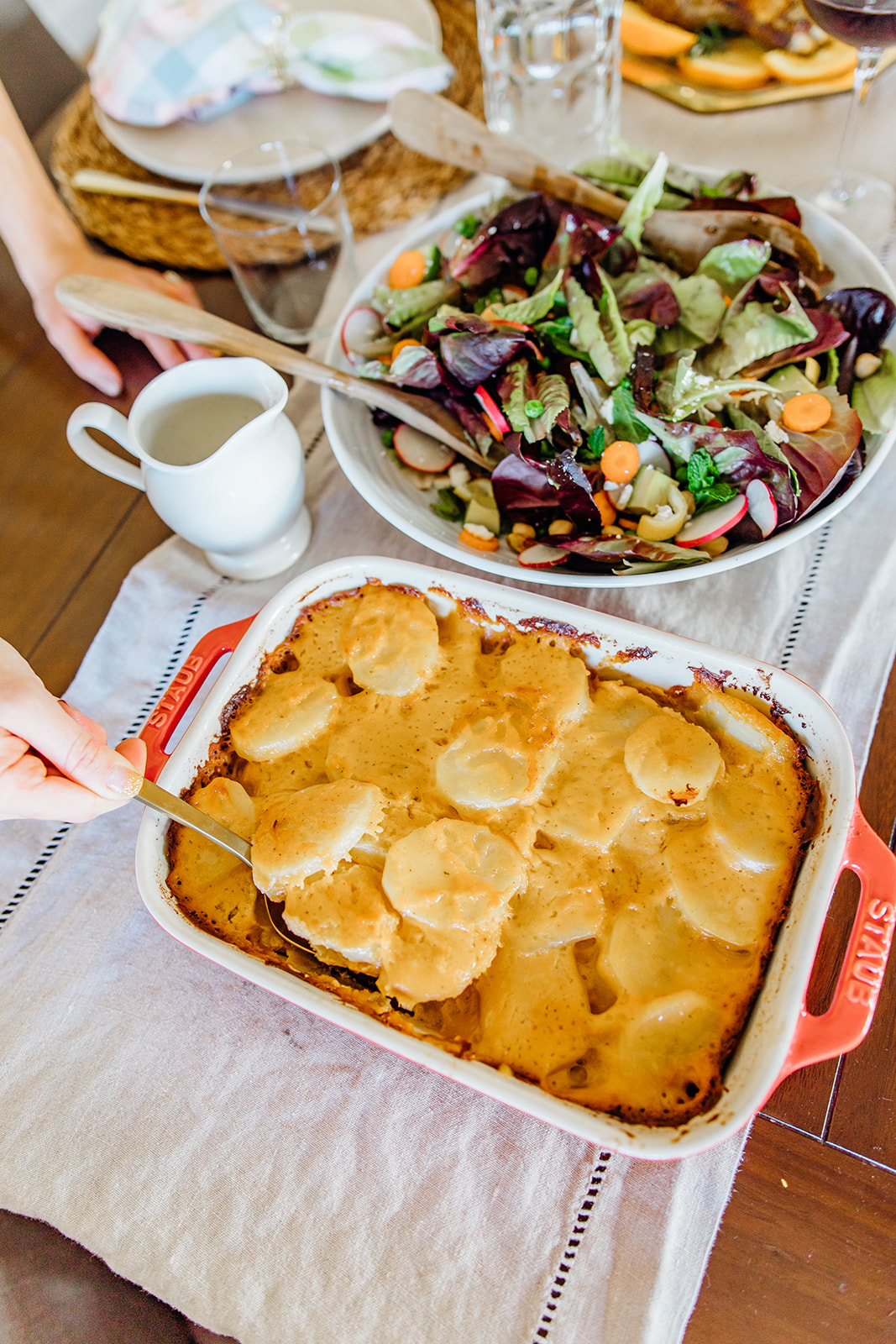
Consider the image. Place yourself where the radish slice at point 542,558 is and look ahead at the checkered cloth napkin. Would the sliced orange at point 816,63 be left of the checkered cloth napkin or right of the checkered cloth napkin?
right

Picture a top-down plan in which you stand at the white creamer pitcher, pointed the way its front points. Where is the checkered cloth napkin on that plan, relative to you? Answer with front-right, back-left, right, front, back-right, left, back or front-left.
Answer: left

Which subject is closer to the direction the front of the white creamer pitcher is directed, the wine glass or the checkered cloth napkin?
the wine glass

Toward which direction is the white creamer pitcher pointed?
to the viewer's right

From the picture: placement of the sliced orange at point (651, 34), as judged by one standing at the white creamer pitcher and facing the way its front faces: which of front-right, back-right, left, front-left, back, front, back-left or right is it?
front-left

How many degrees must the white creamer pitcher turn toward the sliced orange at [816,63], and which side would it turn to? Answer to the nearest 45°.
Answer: approximately 45° to its left
